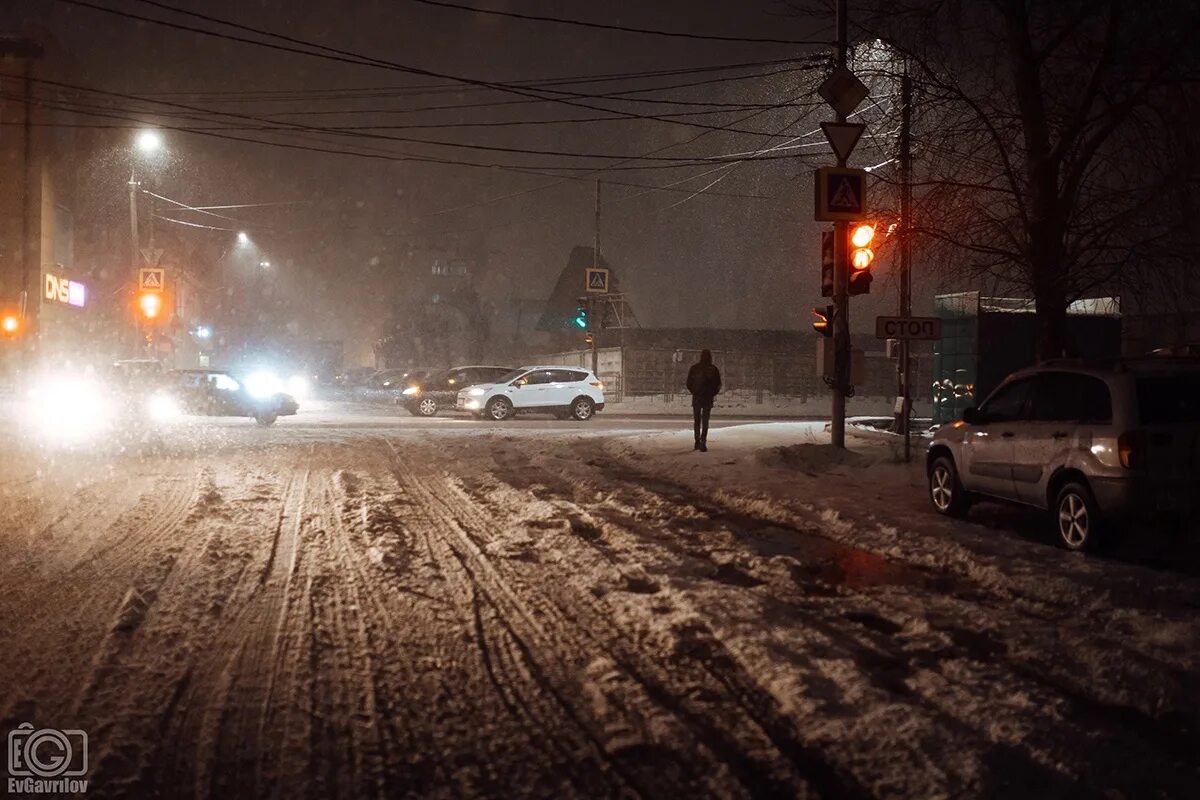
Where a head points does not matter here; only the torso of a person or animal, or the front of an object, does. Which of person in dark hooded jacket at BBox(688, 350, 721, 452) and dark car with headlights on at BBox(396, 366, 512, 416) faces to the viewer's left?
the dark car with headlights on

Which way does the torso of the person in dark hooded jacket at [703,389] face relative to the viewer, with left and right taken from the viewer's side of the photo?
facing away from the viewer

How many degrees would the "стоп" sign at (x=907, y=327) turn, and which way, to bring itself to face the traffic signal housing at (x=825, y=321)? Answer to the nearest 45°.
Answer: approximately 135° to its right

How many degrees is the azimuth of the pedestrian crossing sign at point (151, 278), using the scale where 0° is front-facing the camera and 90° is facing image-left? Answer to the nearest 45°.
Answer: approximately 0°

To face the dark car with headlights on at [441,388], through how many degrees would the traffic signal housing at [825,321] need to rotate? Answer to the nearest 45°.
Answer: approximately 45° to its right

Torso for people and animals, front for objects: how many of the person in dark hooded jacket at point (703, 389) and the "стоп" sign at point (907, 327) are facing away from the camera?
1

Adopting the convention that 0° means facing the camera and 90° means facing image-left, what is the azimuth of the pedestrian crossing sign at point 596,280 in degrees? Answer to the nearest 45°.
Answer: approximately 0°

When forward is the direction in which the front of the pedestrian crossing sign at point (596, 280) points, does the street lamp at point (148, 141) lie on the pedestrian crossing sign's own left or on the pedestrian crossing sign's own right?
on the pedestrian crossing sign's own right

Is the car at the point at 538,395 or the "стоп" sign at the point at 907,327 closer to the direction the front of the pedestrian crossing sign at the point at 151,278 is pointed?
the "стоп" sign

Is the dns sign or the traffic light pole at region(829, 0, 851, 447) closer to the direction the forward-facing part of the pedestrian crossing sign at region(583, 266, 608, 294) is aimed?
the traffic light pole

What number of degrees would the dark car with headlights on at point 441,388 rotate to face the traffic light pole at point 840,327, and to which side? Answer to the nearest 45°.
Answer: approximately 90° to its left
